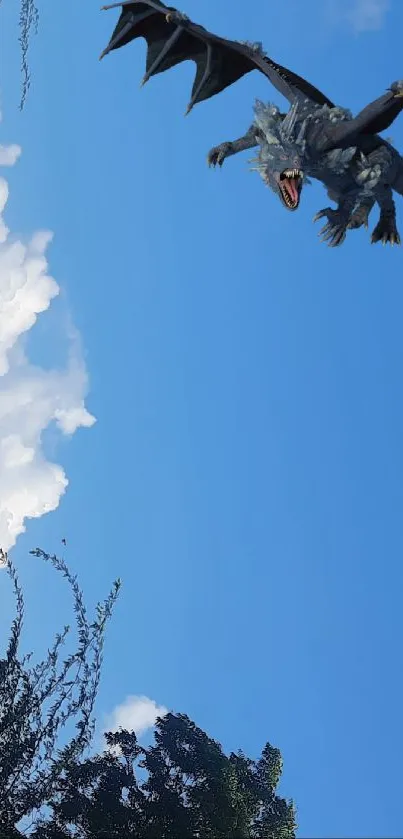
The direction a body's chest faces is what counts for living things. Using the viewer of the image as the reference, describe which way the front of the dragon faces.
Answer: facing the viewer and to the left of the viewer
